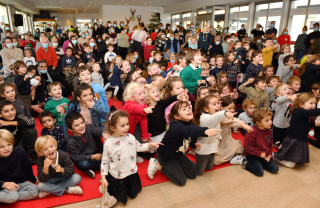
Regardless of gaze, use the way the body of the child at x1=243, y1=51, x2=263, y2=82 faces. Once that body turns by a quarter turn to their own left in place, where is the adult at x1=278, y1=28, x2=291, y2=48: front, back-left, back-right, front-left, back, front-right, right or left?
front-left

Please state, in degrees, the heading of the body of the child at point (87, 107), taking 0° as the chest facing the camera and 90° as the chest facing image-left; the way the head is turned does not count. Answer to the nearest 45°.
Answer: approximately 315°

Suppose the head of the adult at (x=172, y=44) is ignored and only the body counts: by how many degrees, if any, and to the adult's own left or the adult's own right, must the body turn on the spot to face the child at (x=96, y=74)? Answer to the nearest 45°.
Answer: approximately 45° to the adult's own right

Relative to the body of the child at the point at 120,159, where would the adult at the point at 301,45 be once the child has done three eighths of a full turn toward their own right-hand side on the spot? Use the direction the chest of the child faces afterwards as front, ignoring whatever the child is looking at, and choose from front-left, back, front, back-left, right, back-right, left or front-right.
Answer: back-right

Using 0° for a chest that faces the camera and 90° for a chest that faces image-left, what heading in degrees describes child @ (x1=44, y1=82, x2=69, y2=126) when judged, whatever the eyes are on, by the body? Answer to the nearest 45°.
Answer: approximately 315°

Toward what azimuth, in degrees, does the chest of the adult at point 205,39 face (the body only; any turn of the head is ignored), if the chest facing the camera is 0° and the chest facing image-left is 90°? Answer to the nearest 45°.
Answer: approximately 0°

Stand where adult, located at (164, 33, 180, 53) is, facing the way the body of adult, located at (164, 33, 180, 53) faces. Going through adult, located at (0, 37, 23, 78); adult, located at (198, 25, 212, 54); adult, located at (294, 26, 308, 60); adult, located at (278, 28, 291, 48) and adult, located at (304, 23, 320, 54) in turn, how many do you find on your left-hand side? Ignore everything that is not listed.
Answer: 4
